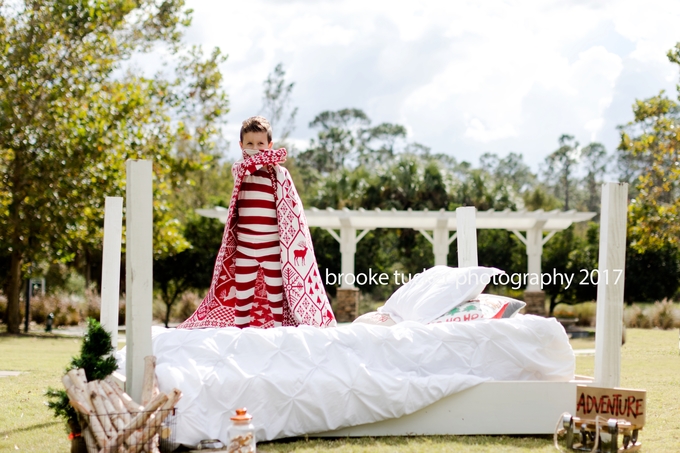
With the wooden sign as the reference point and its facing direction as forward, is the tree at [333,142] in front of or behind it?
behind

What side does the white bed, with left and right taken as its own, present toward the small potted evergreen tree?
front

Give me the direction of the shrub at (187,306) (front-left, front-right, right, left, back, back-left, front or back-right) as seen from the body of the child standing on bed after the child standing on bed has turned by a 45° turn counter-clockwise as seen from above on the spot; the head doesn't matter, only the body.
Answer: back-left

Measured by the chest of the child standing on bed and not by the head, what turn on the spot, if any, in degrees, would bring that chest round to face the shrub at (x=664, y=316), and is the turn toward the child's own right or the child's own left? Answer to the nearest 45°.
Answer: approximately 135° to the child's own left

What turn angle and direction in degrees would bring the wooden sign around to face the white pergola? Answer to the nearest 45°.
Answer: approximately 180°

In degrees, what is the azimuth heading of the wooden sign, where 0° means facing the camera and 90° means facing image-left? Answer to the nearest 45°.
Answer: approximately 0°

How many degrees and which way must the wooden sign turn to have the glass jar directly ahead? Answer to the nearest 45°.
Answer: approximately 45° to its right

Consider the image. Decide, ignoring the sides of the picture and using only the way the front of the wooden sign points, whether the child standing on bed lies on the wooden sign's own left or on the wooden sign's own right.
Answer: on the wooden sign's own right

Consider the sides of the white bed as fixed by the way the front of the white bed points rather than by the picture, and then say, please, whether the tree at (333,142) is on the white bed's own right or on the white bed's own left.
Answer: on the white bed's own right

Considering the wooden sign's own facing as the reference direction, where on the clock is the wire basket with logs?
The wire basket with logs is roughly at 2 o'clock from the wooden sign.
